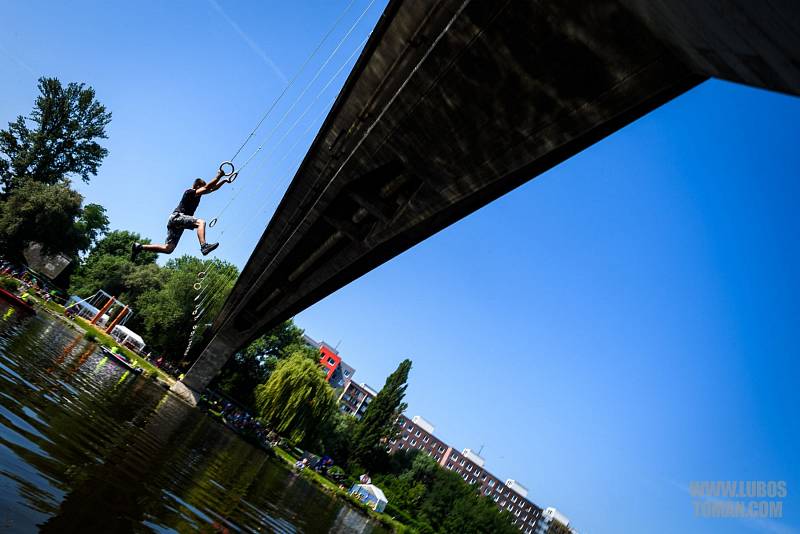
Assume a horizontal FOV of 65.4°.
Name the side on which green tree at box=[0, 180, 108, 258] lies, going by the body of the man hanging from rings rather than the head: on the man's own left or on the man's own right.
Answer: on the man's own left

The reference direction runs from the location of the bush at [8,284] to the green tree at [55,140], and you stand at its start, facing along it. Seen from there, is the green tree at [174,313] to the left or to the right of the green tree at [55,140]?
right

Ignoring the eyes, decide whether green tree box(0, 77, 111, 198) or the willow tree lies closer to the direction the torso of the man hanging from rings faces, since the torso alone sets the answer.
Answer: the willow tree

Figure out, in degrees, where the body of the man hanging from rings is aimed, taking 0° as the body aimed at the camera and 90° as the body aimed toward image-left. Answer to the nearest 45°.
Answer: approximately 270°

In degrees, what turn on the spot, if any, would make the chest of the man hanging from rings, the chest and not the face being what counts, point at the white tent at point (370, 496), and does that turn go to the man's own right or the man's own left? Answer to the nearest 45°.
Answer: approximately 45° to the man's own left

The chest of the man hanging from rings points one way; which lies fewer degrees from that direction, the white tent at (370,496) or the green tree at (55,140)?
the white tent

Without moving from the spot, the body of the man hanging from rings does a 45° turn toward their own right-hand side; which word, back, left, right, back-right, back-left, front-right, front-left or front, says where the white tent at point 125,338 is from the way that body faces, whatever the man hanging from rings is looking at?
back-left

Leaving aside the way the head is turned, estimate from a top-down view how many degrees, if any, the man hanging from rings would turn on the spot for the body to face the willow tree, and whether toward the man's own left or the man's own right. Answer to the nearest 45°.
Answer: approximately 45° to the man's own left
